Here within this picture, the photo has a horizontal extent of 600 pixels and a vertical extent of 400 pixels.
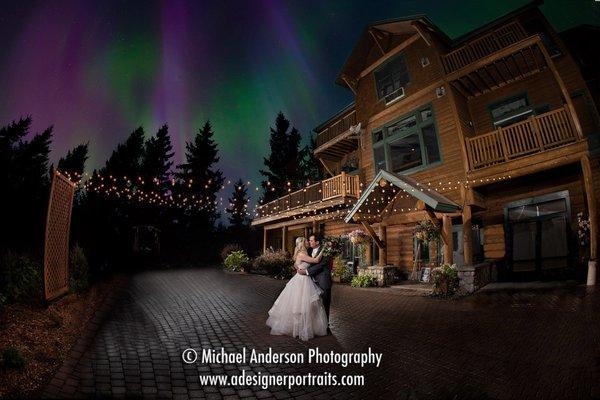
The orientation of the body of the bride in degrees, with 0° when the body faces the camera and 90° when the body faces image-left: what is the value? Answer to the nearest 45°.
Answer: approximately 270°

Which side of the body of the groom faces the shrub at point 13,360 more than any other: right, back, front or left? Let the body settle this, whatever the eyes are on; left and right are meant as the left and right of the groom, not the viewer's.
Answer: front

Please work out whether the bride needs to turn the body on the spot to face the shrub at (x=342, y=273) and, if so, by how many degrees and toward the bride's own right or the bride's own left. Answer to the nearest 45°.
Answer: approximately 90° to the bride's own left

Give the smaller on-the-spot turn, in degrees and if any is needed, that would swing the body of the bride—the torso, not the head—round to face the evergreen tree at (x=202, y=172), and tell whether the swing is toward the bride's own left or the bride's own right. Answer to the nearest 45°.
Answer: approximately 90° to the bride's own left

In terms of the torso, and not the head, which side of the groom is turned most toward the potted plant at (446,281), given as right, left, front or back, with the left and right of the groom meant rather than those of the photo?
back

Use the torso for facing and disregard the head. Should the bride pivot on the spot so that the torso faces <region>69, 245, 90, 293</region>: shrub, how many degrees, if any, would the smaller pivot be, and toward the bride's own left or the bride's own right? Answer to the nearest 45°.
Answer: approximately 135° to the bride's own left

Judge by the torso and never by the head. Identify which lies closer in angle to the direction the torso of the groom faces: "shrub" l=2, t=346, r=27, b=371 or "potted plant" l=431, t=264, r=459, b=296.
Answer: the shrub
